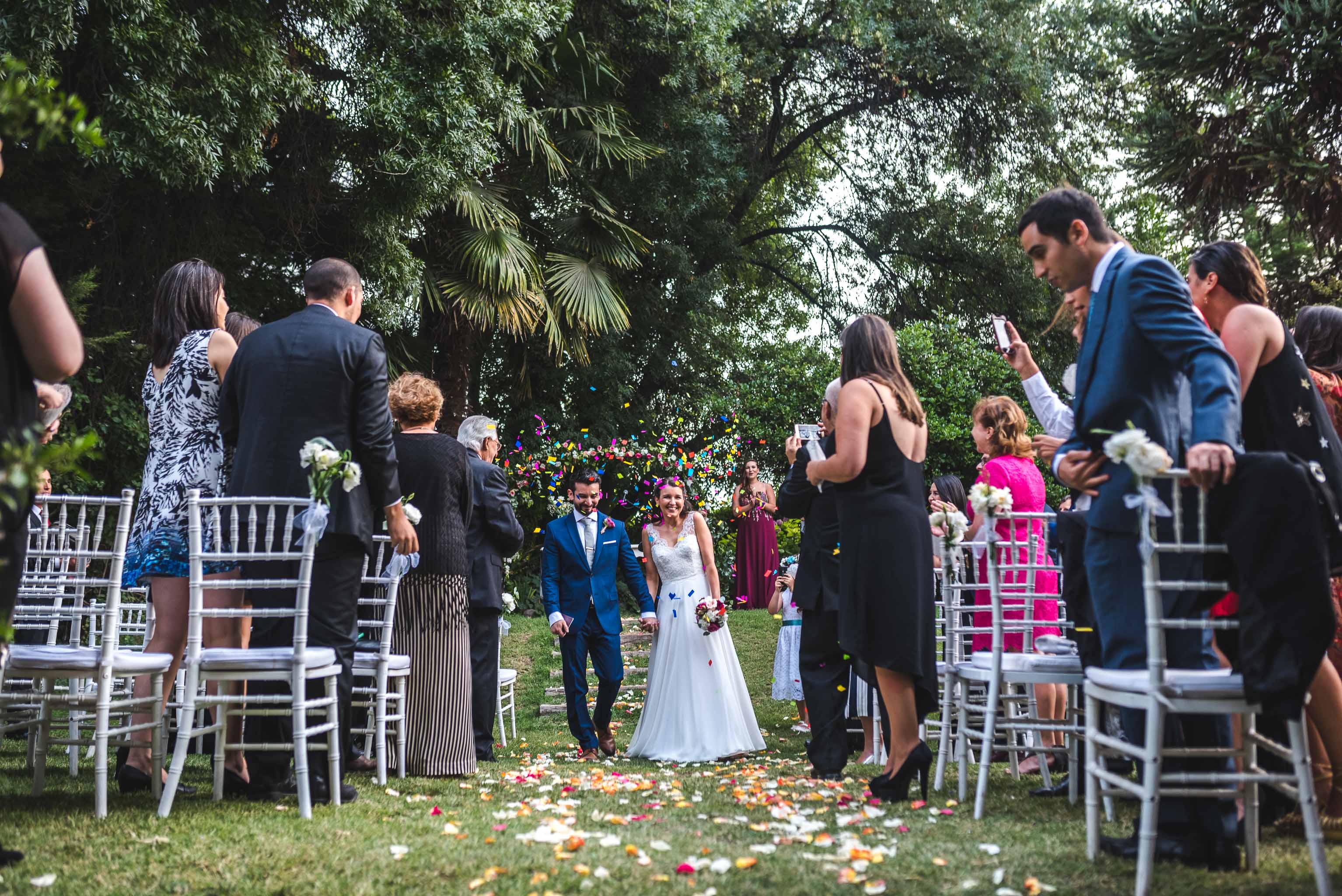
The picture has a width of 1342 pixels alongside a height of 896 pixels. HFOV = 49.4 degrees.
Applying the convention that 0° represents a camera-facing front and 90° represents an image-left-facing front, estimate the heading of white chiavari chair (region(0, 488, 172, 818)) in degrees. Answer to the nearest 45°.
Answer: approximately 225°

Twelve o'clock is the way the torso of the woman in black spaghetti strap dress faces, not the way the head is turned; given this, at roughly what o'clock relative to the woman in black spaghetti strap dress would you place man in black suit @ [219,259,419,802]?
The man in black suit is roughly at 10 o'clock from the woman in black spaghetti strap dress.

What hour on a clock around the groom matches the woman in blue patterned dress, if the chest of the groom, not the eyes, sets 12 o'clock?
The woman in blue patterned dress is roughly at 1 o'clock from the groom.

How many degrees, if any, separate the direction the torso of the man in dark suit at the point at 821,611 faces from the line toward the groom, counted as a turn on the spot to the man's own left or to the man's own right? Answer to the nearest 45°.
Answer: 0° — they already face them

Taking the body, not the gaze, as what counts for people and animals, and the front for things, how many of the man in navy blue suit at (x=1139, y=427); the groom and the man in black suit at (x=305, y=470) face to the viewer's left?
1

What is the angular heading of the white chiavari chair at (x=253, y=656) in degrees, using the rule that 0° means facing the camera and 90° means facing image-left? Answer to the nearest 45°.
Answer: approximately 180°

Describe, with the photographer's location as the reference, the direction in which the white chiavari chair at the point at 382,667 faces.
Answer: facing away from the viewer and to the right of the viewer

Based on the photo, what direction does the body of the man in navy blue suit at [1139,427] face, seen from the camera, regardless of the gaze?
to the viewer's left

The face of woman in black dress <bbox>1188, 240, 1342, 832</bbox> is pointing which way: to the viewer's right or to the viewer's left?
to the viewer's left

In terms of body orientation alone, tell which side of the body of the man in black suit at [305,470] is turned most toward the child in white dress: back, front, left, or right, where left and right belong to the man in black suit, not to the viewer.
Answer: front

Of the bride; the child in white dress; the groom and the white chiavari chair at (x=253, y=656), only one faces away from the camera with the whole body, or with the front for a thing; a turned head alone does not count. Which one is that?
the white chiavari chair

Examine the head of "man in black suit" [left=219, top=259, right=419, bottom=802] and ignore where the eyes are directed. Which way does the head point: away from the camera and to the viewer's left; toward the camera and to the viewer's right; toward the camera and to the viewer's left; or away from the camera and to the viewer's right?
away from the camera and to the viewer's right

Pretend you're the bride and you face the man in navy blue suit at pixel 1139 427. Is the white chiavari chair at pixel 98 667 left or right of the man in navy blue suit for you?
right

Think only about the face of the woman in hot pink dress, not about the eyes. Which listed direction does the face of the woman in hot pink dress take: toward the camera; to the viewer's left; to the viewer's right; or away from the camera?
to the viewer's left

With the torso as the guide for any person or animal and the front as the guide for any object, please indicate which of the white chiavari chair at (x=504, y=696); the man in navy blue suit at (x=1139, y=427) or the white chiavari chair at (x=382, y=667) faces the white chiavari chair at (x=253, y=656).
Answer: the man in navy blue suit

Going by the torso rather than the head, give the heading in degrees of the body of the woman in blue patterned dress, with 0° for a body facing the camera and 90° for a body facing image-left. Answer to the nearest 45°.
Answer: approximately 225°

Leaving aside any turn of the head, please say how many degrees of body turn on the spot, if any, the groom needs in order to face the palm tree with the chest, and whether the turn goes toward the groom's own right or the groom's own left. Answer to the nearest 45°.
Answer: approximately 180°
